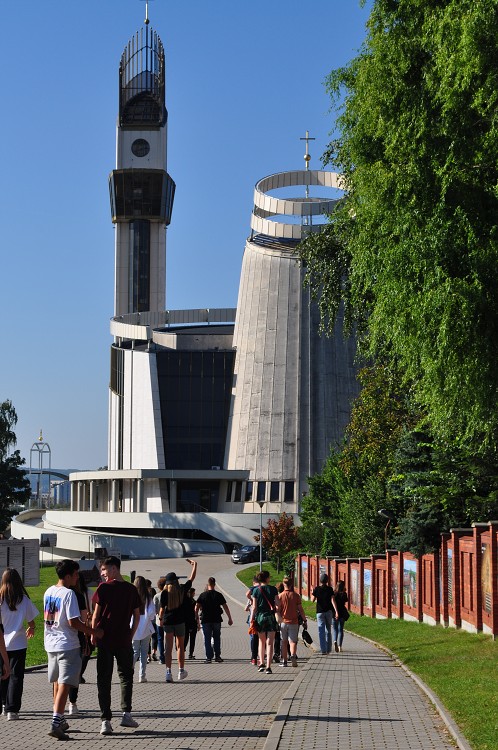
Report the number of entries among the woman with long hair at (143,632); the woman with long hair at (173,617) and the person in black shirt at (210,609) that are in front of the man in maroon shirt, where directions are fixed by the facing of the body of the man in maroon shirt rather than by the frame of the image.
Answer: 3

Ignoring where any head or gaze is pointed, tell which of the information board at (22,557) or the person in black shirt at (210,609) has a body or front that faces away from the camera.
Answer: the person in black shirt

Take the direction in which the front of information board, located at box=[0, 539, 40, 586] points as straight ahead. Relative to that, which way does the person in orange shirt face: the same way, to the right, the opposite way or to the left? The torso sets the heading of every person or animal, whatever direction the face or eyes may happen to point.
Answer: the opposite way

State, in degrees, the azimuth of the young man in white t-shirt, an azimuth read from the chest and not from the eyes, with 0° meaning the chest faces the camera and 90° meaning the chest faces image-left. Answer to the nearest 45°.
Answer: approximately 225°

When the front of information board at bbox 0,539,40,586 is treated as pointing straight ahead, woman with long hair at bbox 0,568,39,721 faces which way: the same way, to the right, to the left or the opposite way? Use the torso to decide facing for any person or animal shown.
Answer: the opposite way

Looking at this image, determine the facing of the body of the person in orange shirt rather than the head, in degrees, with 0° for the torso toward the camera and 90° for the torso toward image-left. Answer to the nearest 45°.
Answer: approximately 180°

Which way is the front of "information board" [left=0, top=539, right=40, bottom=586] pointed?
toward the camera

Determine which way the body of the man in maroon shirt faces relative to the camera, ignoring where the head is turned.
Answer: away from the camera

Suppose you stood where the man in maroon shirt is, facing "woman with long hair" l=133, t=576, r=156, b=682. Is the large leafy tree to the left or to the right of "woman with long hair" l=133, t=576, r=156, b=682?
right

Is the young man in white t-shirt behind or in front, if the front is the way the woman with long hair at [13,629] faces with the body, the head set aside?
behind

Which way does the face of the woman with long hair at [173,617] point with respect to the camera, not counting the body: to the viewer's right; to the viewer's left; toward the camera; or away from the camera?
away from the camera

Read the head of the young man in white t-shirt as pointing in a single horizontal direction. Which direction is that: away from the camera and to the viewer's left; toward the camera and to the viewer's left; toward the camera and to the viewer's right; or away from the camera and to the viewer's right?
away from the camera and to the viewer's right

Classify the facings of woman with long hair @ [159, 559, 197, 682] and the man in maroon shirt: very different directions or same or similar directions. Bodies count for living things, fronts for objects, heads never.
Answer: same or similar directions

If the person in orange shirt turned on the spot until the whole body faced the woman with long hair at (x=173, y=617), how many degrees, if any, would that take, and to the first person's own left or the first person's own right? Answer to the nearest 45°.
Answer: approximately 135° to the first person's own left

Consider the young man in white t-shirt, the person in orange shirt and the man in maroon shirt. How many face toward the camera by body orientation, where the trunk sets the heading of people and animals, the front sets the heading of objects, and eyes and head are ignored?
0

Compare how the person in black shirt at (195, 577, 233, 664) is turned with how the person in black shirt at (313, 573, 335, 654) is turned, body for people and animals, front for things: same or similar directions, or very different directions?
same or similar directions

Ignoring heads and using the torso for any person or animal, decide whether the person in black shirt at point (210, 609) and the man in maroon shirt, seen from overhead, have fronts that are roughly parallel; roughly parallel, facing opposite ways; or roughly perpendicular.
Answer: roughly parallel

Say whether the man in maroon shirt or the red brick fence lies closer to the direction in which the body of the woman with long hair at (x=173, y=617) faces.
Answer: the red brick fence

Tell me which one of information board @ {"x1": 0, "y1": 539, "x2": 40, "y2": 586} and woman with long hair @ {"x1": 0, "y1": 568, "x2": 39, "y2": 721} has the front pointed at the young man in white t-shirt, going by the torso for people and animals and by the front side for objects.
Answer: the information board
